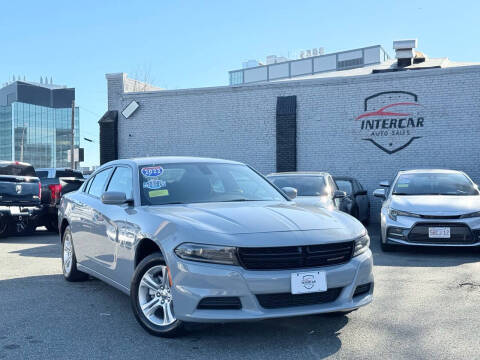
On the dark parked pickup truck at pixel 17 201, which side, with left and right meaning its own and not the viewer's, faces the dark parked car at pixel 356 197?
right

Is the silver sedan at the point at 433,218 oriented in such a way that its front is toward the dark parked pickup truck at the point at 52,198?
no

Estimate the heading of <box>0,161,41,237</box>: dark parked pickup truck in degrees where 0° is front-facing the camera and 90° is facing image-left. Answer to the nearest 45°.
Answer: approximately 180°

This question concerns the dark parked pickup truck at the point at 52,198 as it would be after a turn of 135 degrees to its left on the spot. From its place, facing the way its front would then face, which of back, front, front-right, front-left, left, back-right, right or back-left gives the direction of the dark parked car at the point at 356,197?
left

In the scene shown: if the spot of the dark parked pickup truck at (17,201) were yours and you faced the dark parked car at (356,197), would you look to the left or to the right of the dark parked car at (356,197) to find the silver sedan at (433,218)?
right

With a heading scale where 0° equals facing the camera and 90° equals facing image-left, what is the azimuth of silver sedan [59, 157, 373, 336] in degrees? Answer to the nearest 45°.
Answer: approximately 315°

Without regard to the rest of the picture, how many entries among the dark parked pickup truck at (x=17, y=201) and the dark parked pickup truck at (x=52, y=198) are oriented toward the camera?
0

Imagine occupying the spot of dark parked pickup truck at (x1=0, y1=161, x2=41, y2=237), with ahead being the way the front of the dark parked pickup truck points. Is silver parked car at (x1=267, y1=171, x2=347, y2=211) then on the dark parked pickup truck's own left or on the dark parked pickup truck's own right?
on the dark parked pickup truck's own right

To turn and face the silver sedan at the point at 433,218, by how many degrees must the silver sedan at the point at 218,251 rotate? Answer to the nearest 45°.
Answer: approximately 90° to its left

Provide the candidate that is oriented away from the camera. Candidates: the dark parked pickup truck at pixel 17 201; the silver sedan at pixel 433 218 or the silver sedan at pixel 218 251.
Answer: the dark parked pickup truck

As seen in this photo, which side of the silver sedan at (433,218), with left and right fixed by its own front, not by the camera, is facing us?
front

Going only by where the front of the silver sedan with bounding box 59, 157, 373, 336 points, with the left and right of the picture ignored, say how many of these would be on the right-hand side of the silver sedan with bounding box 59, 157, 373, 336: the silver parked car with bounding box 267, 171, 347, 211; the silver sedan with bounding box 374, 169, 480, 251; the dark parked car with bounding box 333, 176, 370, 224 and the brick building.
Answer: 0

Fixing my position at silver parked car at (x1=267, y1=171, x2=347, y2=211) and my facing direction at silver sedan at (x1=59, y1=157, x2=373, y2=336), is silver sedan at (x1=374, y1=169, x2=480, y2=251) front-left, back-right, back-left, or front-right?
front-left

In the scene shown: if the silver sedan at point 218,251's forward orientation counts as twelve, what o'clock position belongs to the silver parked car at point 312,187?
The silver parked car is roughly at 8 o'clock from the silver sedan.

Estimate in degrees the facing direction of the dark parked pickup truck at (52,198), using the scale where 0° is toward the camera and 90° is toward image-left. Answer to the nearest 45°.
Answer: approximately 135°

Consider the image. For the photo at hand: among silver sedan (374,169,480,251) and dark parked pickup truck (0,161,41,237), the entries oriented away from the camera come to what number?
1

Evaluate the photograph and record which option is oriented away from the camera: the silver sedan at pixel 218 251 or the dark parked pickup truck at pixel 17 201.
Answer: the dark parked pickup truck

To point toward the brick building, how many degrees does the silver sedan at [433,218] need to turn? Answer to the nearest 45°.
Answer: approximately 180°

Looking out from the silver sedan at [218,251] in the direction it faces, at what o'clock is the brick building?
The brick building is roughly at 8 o'clock from the silver sedan.
